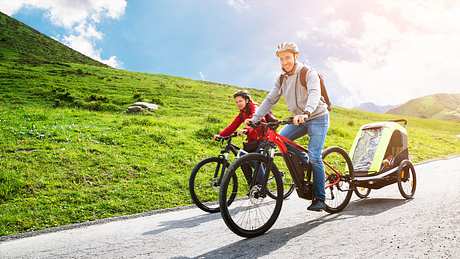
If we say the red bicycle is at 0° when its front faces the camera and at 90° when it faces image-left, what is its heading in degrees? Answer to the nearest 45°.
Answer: approximately 45°

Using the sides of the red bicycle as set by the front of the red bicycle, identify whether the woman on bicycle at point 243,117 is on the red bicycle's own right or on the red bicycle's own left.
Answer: on the red bicycle's own right

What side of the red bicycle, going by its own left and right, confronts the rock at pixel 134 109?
right

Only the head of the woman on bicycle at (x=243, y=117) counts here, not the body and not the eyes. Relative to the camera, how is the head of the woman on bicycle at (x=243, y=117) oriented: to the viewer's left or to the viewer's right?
to the viewer's left

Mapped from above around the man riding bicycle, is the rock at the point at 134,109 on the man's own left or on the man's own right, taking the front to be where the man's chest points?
on the man's own right

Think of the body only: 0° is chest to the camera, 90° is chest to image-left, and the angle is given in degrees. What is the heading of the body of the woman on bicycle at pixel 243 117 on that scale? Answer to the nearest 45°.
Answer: approximately 45°

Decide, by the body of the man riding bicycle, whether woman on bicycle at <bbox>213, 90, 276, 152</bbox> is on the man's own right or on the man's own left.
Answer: on the man's own right
